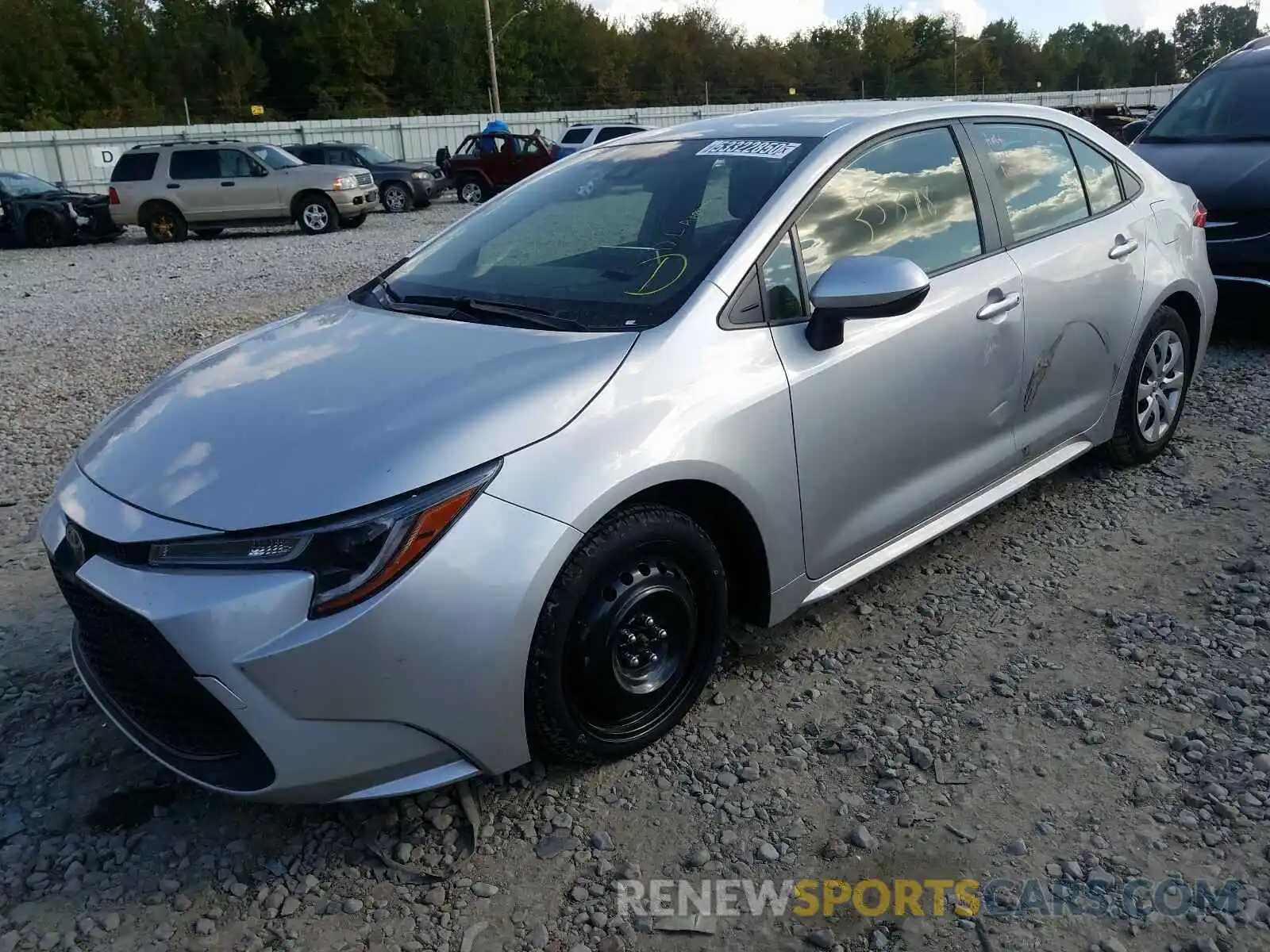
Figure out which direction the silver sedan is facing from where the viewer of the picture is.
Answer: facing the viewer and to the left of the viewer

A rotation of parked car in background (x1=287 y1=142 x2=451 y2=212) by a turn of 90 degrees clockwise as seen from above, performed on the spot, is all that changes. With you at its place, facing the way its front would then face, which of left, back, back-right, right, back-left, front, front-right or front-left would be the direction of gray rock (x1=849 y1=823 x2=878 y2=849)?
front-left

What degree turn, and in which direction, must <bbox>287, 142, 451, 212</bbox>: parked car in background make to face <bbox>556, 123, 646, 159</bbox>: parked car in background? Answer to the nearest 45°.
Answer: approximately 45° to its left

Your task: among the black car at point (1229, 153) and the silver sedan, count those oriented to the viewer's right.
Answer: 0

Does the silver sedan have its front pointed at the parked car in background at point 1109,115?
no

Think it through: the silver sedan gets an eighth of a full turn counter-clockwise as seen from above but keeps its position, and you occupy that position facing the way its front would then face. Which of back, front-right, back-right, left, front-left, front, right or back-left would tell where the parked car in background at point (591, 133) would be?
back

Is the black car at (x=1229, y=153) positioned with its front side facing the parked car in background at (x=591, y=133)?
no

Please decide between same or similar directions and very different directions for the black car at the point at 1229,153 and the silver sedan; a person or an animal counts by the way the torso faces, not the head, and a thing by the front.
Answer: same or similar directions

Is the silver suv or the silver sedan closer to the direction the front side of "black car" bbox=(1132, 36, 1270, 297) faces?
the silver sedan

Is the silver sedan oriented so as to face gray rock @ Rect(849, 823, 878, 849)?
no

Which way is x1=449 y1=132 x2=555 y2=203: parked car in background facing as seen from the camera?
to the viewer's right

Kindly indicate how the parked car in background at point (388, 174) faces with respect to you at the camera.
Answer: facing the viewer and to the right of the viewer

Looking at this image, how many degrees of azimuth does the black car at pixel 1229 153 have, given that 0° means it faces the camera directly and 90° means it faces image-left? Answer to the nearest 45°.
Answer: approximately 45°
